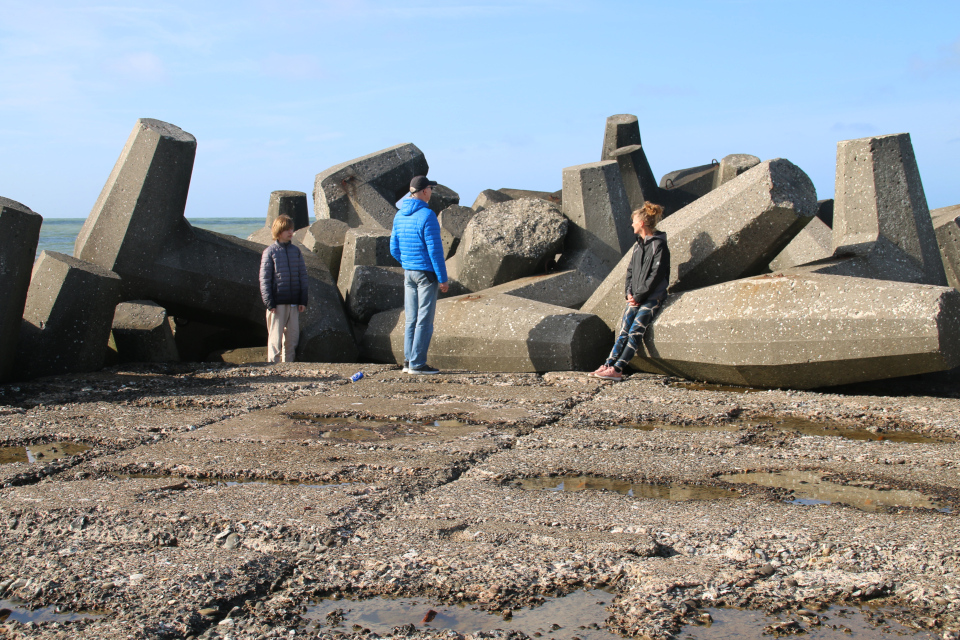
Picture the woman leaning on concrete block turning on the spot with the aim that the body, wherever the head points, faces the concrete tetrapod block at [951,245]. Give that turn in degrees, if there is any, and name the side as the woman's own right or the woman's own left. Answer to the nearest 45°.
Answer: approximately 180°

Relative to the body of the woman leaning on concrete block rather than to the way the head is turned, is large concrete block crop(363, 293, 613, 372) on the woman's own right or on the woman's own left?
on the woman's own right

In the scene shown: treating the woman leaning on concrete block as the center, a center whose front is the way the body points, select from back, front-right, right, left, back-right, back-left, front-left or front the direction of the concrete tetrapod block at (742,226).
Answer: back

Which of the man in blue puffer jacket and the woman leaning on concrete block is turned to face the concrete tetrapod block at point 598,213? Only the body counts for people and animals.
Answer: the man in blue puffer jacket

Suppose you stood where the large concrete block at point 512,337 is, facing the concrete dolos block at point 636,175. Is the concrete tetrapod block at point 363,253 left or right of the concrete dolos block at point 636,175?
left

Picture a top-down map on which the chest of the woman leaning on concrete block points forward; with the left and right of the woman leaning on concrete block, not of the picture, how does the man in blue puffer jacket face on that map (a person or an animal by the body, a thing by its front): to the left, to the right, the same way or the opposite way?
the opposite way

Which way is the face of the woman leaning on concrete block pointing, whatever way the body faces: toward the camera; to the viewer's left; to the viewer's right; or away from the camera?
to the viewer's left

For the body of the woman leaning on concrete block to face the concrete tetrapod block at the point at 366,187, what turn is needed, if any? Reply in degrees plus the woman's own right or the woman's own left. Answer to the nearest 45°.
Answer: approximately 90° to the woman's own right

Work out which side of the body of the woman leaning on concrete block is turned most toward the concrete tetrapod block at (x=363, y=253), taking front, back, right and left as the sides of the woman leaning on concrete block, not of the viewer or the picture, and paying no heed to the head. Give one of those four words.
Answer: right

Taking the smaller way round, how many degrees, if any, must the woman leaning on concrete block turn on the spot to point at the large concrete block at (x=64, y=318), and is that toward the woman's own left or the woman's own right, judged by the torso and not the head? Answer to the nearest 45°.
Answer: approximately 45° to the woman's own right

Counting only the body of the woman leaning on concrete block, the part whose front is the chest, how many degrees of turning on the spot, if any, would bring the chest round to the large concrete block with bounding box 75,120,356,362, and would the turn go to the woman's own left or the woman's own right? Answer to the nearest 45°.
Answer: approximately 45° to the woman's own right

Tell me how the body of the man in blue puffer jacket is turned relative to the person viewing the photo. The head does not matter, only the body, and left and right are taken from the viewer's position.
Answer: facing away from the viewer and to the right of the viewer
